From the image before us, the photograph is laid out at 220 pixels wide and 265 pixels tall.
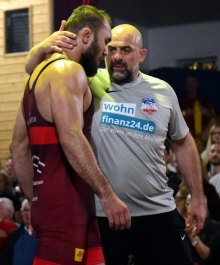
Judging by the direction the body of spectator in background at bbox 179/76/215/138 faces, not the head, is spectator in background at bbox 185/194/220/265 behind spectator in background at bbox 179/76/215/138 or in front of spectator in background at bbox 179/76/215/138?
in front

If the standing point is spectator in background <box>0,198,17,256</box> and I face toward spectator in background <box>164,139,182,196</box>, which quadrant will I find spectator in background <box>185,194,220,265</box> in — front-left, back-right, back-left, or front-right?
front-right

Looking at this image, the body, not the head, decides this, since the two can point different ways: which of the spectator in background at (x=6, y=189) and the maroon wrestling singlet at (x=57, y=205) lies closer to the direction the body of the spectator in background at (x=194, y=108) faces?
the maroon wrestling singlet

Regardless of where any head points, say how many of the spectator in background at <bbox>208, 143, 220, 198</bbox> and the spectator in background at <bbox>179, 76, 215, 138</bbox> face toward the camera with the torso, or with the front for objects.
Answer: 2

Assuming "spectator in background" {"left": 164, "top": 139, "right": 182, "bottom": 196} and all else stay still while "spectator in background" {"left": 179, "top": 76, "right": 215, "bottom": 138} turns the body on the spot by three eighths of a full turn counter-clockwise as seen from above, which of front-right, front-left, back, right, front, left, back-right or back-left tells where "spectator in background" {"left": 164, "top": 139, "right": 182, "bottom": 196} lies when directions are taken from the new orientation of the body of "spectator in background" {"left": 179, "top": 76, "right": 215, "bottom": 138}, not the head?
back-right

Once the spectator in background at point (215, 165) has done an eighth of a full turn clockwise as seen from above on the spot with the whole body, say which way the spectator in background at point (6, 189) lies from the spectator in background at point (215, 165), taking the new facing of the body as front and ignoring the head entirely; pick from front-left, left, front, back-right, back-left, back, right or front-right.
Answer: front-right

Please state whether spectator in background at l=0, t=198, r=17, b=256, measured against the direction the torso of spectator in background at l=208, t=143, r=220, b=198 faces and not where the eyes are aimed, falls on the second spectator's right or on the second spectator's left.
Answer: on the second spectator's right

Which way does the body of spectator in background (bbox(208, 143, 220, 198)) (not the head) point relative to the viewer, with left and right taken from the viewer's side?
facing the viewer

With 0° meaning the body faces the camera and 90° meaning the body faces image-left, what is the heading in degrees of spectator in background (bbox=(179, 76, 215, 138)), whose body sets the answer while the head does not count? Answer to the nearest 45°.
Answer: approximately 0°

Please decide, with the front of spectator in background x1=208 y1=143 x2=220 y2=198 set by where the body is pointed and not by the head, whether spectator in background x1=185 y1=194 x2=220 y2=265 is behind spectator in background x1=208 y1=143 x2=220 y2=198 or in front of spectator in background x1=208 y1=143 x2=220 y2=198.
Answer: in front

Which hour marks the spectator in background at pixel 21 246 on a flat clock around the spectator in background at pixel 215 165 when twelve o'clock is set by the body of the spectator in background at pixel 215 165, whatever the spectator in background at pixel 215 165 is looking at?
the spectator in background at pixel 21 246 is roughly at 2 o'clock from the spectator in background at pixel 215 165.

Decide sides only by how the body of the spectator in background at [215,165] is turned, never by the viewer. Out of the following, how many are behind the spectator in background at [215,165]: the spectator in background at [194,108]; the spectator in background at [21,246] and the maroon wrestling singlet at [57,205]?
1
